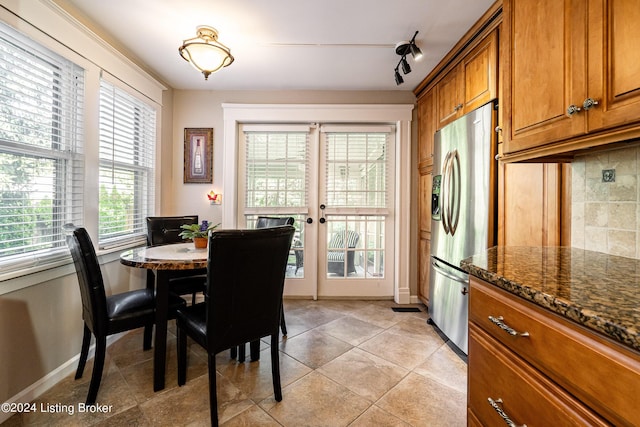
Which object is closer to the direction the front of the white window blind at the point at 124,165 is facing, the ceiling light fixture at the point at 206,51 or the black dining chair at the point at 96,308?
the ceiling light fixture

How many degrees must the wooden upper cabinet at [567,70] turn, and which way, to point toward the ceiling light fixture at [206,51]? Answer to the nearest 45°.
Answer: approximately 45° to its right

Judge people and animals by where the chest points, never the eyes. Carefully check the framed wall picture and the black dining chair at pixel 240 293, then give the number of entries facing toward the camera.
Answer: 1

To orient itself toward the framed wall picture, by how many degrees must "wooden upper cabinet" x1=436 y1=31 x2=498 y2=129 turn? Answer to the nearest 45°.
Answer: approximately 45° to its right

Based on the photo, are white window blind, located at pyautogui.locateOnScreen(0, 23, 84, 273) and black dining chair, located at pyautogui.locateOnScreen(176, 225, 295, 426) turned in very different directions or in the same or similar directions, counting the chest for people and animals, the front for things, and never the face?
very different directions

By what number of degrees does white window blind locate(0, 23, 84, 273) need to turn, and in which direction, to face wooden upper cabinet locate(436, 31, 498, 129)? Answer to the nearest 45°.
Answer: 0° — it already faces it

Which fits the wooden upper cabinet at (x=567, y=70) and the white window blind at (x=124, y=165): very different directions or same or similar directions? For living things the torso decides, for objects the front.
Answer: very different directions

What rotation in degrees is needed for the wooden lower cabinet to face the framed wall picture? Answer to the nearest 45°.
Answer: approximately 45° to its right

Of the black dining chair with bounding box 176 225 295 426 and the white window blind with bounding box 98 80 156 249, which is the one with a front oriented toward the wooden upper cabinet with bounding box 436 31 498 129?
the white window blind

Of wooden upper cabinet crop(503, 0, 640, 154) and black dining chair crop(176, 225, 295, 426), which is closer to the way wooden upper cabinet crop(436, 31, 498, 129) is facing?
the black dining chair
